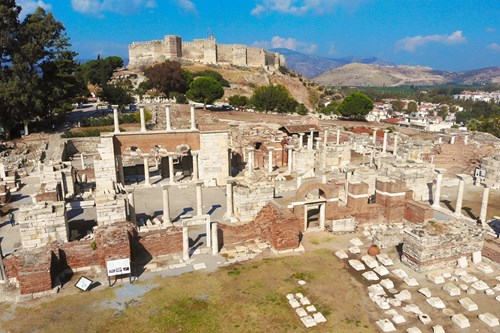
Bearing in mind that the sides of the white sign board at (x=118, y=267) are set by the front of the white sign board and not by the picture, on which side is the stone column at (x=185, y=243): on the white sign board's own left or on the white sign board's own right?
on the white sign board's own left

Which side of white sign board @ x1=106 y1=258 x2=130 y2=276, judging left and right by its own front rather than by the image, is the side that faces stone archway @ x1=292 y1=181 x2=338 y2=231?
left

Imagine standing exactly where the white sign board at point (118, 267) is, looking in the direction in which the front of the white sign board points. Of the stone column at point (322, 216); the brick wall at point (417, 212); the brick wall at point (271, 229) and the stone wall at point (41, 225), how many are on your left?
3

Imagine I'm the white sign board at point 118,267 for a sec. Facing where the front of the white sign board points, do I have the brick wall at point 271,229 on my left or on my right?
on my left

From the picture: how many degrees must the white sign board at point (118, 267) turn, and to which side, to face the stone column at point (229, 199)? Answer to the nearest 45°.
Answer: approximately 135° to its left

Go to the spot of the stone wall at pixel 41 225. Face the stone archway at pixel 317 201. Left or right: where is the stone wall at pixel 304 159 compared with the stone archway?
left

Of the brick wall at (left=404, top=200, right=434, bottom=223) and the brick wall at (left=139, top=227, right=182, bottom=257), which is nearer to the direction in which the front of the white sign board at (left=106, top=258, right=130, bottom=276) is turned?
the brick wall at (left=404, top=200, right=434, bottom=223)

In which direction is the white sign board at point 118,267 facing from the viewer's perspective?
toward the camera

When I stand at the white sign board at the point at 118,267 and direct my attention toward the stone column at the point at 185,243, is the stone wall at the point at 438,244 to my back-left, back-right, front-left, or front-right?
front-right

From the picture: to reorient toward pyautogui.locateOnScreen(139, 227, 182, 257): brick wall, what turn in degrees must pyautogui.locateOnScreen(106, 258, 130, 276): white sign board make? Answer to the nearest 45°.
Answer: approximately 135° to its left
